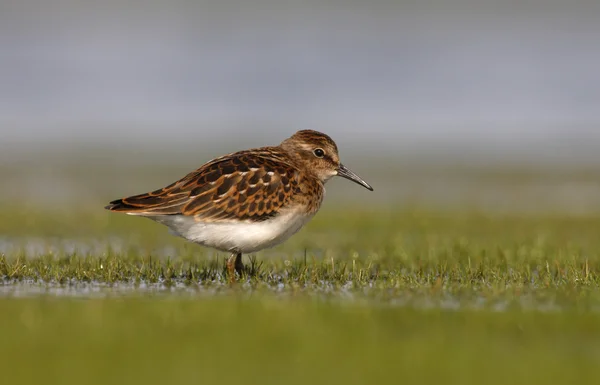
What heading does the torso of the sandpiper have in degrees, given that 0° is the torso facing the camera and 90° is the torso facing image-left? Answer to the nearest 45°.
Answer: approximately 270°
